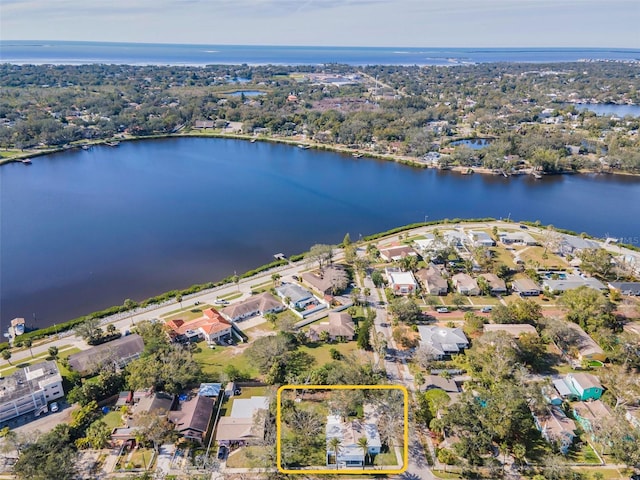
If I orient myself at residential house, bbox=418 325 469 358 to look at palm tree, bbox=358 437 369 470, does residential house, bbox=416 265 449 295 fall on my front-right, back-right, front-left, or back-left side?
back-right

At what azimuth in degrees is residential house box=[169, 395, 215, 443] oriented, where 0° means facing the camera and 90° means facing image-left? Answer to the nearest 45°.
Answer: approximately 0°

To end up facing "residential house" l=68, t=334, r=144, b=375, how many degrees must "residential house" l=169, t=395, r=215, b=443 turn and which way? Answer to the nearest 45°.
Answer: approximately 135° to its right

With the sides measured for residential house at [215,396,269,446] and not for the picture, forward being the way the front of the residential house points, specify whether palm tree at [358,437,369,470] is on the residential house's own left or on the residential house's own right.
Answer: on the residential house's own left

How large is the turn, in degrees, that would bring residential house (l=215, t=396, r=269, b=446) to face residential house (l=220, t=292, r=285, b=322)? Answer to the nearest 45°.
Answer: approximately 180°
